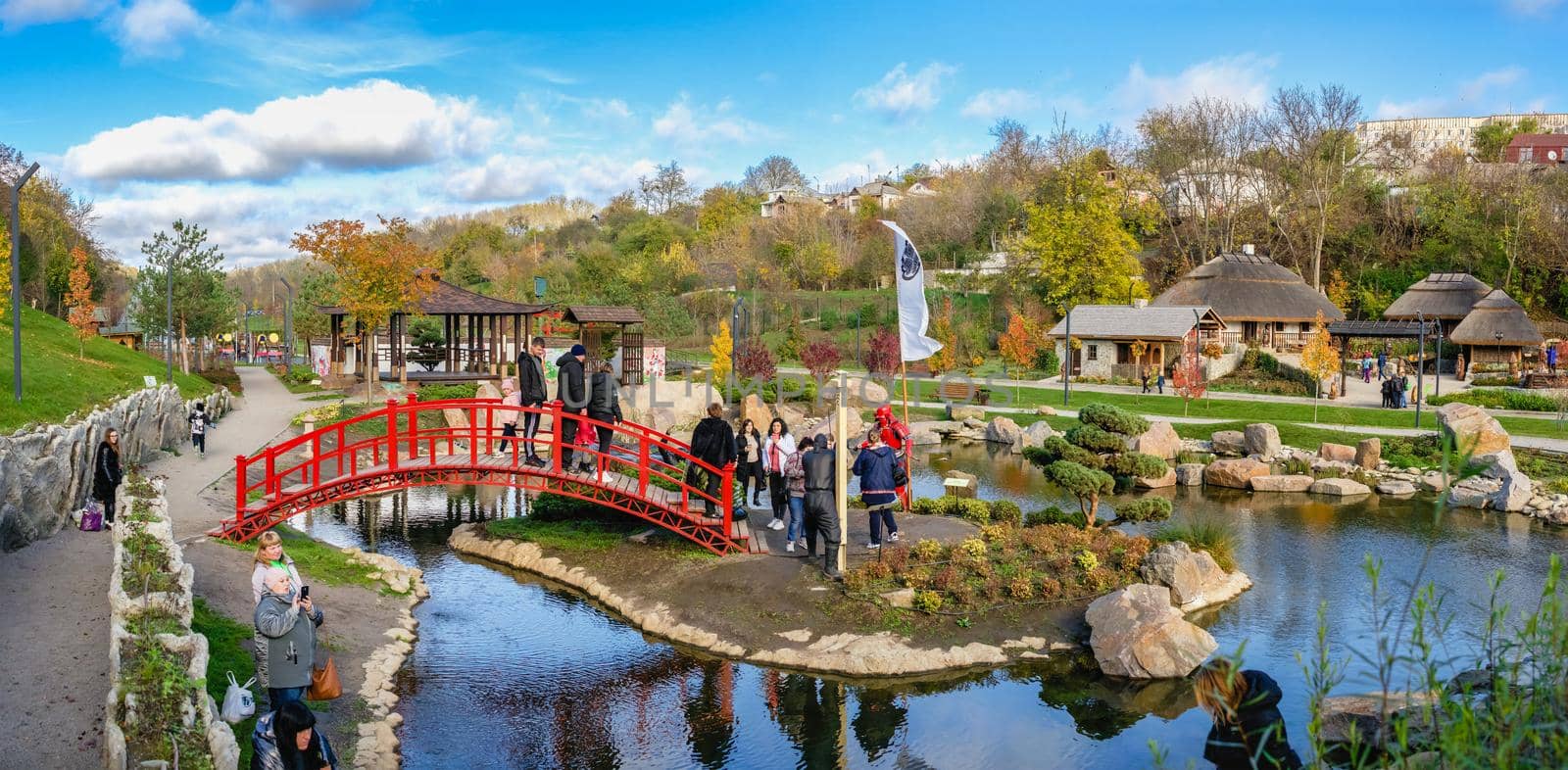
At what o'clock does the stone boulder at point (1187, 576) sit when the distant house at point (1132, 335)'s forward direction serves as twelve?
The stone boulder is roughly at 12 o'clock from the distant house.

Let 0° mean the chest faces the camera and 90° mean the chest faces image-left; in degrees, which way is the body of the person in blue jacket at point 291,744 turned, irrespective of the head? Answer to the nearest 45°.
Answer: approximately 315°

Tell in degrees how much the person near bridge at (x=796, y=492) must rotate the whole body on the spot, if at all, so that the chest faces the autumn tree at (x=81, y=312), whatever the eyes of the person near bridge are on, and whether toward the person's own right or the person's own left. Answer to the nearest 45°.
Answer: approximately 135° to the person's own left

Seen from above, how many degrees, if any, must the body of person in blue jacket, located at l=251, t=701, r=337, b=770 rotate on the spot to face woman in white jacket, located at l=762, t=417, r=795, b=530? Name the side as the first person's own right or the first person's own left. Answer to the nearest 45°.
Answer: approximately 90° to the first person's own left
